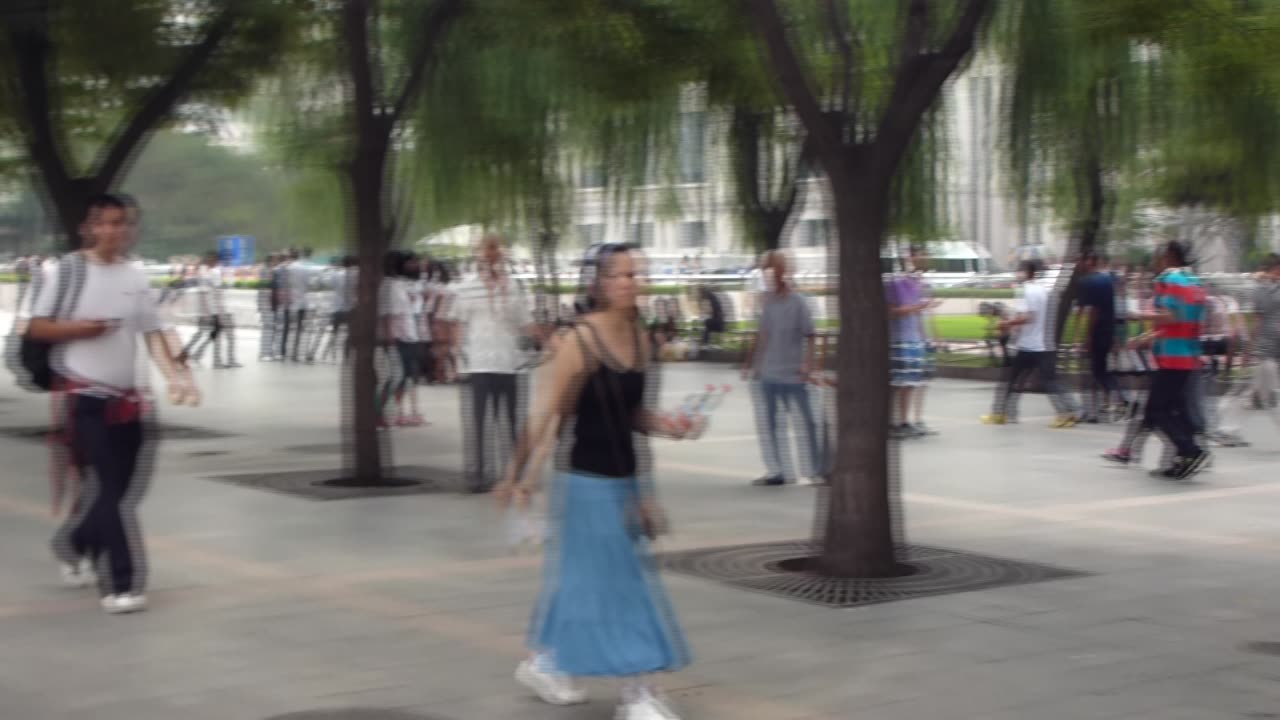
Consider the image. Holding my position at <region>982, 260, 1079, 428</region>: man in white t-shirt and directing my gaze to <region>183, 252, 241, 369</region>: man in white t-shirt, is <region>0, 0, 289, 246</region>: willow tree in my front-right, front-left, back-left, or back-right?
front-left

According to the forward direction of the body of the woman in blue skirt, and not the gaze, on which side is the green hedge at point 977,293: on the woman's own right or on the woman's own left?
on the woman's own left

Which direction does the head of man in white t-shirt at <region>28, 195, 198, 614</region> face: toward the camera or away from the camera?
toward the camera

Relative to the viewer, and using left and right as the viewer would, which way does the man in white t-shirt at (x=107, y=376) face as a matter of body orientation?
facing the viewer and to the right of the viewer

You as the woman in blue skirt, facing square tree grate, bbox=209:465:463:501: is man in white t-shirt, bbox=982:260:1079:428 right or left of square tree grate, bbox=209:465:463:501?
right

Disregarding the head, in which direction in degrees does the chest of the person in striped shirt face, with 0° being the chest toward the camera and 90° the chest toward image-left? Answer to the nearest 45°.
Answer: approximately 90°
